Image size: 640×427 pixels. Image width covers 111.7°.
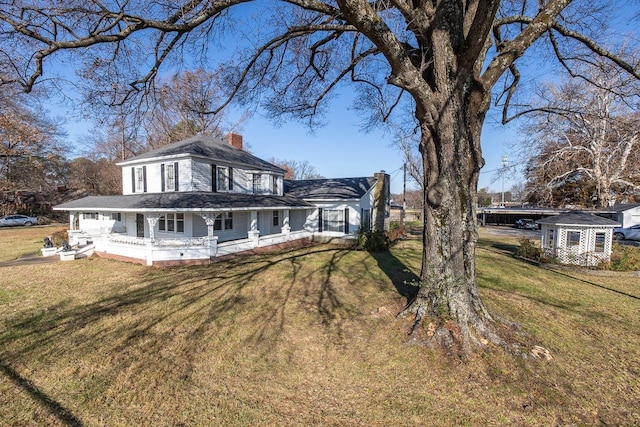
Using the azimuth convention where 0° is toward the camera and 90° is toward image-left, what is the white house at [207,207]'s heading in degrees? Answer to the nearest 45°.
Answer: approximately 45°

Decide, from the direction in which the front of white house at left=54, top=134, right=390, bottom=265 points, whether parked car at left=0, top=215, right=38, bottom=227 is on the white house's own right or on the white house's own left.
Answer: on the white house's own right

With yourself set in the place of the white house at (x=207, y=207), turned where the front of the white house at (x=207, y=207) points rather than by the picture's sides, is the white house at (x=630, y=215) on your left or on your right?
on your left

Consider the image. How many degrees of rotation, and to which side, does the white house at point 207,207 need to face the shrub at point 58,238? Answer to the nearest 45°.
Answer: approximately 90° to its right

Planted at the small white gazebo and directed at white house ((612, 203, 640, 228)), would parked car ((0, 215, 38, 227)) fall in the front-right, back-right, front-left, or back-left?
back-left

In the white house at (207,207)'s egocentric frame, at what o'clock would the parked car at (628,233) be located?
The parked car is roughly at 8 o'clock from the white house.

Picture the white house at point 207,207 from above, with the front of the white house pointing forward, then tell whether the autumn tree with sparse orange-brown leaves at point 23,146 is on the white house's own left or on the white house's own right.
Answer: on the white house's own right
